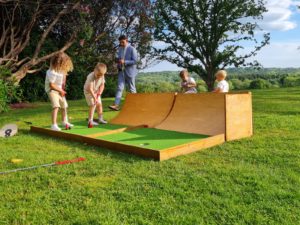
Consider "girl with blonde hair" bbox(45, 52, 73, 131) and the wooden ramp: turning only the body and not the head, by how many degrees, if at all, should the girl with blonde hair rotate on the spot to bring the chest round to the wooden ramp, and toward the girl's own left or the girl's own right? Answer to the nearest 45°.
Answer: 0° — they already face it

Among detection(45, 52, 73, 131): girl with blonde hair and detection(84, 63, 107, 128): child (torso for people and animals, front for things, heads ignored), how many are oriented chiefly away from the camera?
0

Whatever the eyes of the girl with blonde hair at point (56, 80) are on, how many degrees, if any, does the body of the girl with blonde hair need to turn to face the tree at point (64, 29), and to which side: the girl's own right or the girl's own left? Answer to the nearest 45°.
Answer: approximately 135° to the girl's own left

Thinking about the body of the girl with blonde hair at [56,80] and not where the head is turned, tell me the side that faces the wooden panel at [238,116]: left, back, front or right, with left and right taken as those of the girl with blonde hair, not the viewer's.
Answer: front

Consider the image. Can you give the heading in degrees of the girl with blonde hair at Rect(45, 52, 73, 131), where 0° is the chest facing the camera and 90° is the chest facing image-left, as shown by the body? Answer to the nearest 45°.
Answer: approximately 315°
